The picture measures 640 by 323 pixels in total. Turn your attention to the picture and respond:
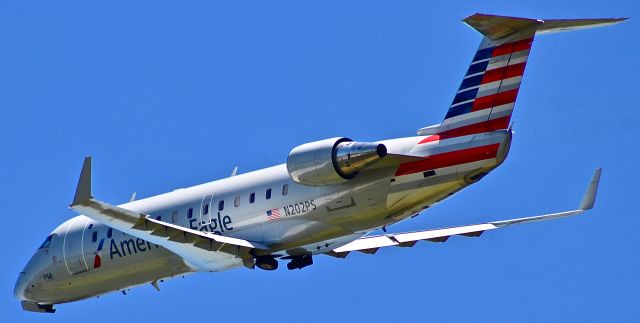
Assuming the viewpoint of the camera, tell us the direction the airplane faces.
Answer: facing away from the viewer and to the left of the viewer
